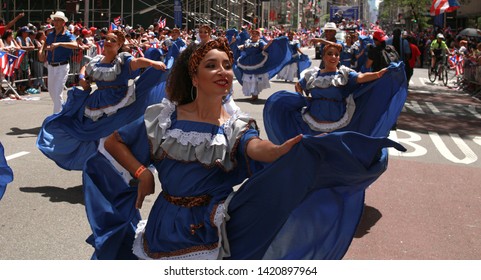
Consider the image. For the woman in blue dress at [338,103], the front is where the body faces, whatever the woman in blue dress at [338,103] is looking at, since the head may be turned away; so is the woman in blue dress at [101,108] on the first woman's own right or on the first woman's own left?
on the first woman's own right

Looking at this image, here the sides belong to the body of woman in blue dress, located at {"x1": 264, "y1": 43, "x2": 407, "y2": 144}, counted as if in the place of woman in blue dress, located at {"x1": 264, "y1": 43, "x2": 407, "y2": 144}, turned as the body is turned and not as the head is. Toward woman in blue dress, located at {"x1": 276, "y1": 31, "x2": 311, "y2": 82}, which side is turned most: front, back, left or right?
back

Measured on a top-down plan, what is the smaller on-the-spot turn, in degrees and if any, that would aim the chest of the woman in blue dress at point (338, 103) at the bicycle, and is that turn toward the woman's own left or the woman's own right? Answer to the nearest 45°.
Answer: approximately 180°

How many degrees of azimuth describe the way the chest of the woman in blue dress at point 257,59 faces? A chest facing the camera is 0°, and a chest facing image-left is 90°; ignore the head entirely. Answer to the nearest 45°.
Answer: approximately 0°

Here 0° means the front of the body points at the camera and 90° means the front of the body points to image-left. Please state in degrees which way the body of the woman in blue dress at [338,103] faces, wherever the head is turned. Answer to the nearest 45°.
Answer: approximately 0°

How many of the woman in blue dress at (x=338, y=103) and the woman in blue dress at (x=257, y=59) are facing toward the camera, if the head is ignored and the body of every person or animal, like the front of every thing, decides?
2

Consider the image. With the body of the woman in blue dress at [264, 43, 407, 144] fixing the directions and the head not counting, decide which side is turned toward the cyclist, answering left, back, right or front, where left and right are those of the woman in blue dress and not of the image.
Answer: back

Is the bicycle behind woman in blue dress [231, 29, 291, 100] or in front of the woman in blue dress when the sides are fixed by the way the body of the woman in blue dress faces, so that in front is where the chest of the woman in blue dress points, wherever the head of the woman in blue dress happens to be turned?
behind

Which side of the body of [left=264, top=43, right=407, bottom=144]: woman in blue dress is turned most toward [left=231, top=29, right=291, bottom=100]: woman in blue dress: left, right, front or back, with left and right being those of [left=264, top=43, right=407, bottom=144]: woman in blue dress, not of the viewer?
back

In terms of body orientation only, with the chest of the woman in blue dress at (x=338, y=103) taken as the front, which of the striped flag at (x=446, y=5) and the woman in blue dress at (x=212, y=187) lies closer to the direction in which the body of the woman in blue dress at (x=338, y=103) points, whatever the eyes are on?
the woman in blue dress

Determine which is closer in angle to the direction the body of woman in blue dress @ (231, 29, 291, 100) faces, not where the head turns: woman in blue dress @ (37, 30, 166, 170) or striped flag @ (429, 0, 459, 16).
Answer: the woman in blue dress

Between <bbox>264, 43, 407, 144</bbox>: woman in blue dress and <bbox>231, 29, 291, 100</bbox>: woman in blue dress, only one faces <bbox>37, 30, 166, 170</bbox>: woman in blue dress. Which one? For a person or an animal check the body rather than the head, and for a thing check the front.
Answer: <bbox>231, 29, 291, 100</bbox>: woman in blue dress
